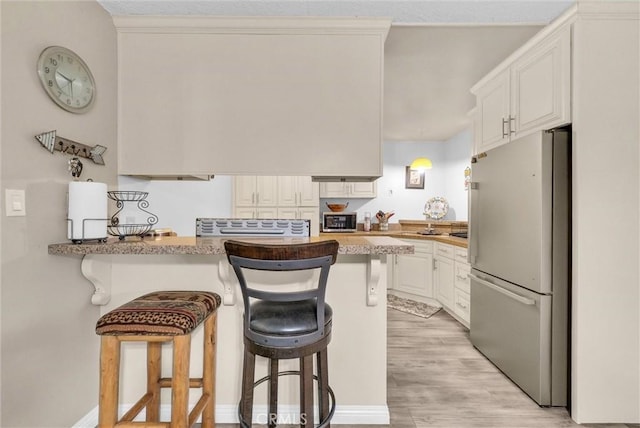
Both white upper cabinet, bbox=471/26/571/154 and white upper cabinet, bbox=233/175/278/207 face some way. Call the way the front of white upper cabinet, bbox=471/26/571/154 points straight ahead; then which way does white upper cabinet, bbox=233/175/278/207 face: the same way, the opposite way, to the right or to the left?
to the left

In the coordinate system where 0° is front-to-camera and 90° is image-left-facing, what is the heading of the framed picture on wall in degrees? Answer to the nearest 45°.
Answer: approximately 0°

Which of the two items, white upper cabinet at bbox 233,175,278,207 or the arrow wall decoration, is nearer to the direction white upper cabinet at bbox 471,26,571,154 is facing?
the arrow wall decoration

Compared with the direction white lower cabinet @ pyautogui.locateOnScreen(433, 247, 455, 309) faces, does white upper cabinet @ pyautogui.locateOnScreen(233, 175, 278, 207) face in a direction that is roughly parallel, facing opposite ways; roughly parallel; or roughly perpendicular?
roughly perpendicular

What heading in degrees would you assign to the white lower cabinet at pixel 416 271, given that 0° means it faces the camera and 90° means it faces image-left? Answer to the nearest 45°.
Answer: approximately 45°

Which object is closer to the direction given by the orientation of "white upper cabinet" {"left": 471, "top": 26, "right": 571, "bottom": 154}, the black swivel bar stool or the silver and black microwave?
the black swivel bar stool

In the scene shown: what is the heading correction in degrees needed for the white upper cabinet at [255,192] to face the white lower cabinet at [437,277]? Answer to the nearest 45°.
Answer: approximately 90° to its left

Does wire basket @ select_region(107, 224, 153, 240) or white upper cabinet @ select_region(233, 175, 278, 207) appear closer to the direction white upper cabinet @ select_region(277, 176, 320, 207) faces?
the wire basket
